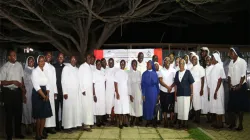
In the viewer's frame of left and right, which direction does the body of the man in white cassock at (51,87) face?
facing the viewer and to the right of the viewer

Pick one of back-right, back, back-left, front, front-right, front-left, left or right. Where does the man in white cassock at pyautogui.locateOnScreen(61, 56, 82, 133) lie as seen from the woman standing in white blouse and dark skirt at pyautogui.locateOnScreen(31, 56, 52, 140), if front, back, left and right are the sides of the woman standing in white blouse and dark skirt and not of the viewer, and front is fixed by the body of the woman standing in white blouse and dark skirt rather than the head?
left

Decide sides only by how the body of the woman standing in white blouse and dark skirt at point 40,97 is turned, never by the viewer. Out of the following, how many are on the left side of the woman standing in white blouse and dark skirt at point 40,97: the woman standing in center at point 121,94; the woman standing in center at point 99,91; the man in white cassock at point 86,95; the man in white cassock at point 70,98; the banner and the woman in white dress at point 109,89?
6

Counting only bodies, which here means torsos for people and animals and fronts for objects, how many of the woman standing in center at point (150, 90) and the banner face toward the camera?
2

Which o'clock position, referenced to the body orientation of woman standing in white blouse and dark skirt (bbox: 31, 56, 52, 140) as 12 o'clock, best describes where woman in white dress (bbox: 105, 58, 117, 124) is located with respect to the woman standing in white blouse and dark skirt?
The woman in white dress is roughly at 9 o'clock from the woman standing in white blouse and dark skirt.

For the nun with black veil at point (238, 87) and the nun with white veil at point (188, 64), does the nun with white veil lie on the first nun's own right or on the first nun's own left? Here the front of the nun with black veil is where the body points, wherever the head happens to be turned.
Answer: on the first nun's own right

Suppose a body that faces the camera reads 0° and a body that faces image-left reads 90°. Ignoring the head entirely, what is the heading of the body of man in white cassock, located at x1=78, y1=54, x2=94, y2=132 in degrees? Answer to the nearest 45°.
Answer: approximately 315°

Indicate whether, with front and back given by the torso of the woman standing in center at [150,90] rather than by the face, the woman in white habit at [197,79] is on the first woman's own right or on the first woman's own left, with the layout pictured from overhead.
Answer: on the first woman's own left

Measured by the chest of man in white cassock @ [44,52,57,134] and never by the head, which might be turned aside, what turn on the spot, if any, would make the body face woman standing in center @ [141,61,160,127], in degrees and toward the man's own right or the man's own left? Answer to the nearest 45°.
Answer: approximately 45° to the man's own left

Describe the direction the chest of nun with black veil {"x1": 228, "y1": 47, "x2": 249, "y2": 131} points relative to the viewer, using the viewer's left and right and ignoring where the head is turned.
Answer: facing the viewer and to the left of the viewer

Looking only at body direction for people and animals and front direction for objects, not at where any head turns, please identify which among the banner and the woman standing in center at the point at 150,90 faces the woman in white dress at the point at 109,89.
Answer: the banner

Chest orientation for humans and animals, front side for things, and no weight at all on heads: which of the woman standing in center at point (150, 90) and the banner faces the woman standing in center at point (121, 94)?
the banner

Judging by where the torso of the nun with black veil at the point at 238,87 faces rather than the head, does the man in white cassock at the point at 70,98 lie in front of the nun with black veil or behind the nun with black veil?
in front

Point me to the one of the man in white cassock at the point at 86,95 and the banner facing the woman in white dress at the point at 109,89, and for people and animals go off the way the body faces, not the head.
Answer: the banner
